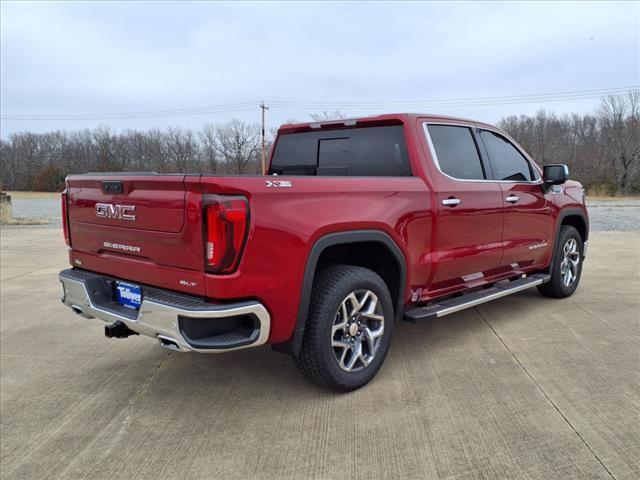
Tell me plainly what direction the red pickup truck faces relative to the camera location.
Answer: facing away from the viewer and to the right of the viewer
